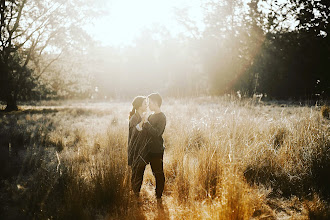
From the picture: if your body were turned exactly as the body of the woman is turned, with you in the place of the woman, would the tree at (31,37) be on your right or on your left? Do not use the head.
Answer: on your left

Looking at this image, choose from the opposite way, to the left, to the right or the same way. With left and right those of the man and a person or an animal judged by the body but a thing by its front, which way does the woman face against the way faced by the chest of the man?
the opposite way

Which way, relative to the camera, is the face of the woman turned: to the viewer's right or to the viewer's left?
to the viewer's right

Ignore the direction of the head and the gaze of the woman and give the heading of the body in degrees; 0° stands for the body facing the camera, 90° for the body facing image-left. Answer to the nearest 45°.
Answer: approximately 270°

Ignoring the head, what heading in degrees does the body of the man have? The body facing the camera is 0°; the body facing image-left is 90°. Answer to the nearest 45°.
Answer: approximately 90°
